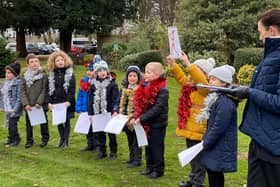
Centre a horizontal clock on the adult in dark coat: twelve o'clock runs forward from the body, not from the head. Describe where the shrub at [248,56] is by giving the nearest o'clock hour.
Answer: The shrub is roughly at 3 o'clock from the adult in dark coat.

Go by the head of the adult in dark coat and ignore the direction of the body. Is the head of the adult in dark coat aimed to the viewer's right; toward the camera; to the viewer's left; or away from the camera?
to the viewer's left

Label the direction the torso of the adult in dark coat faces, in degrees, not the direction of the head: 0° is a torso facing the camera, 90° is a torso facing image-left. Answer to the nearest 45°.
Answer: approximately 90°

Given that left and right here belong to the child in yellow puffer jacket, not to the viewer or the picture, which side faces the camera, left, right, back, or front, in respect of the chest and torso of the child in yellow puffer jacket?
left

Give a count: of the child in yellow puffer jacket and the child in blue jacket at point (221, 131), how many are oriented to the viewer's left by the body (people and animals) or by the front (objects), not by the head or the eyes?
2

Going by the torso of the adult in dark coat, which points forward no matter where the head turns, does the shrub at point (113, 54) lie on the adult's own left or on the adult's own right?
on the adult's own right

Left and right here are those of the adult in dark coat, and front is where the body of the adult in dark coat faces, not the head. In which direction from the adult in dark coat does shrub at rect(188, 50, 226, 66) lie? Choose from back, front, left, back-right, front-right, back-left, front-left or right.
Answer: right

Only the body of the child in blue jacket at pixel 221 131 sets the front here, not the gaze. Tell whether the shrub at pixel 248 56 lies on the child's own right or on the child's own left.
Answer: on the child's own right
